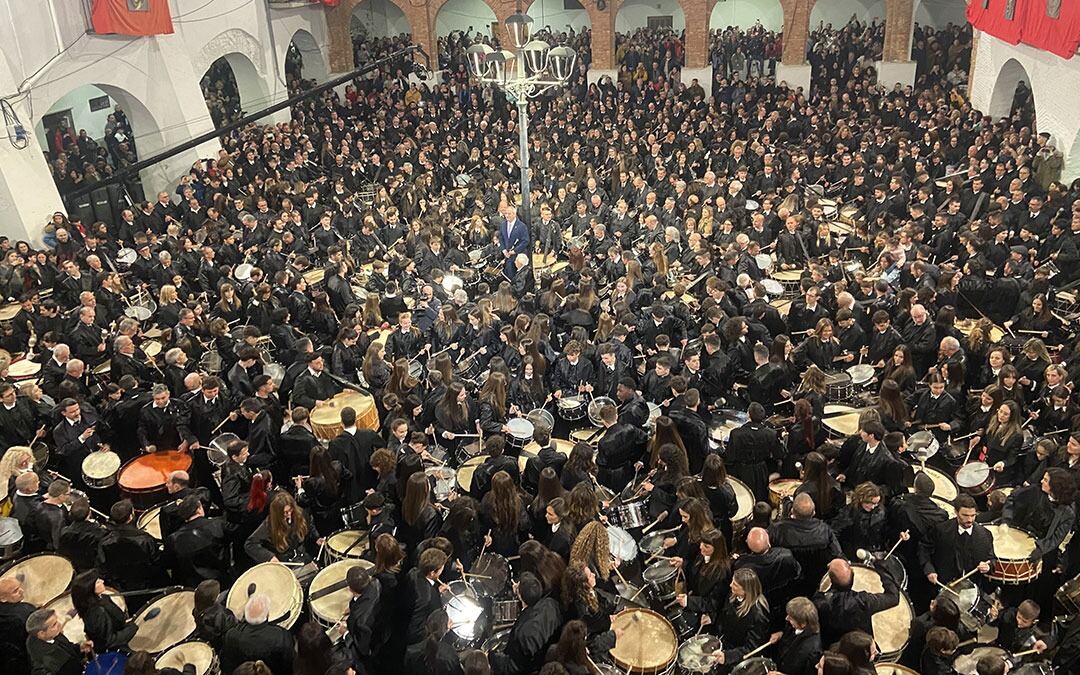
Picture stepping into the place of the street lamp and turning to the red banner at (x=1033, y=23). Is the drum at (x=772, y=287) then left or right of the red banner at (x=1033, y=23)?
right

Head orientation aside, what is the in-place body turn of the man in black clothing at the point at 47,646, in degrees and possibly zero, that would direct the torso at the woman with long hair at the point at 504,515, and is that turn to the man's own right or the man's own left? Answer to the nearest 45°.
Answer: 0° — they already face them

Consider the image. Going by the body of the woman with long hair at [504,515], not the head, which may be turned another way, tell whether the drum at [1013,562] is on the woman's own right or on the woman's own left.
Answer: on the woman's own right

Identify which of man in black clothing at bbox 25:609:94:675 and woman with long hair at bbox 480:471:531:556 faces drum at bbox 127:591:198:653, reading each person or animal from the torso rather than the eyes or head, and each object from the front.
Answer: the man in black clothing

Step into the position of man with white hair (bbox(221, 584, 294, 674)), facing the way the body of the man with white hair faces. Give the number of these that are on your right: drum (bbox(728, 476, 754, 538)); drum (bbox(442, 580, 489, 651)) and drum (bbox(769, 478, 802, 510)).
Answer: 3

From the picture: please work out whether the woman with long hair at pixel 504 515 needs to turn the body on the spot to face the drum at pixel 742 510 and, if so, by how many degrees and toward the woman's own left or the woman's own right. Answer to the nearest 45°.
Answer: approximately 90° to the woman's own right

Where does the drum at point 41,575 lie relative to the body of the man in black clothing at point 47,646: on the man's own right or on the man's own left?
on the man's own left

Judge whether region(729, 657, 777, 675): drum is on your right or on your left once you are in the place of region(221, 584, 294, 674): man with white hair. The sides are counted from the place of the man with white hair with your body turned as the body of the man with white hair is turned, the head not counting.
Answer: on your right

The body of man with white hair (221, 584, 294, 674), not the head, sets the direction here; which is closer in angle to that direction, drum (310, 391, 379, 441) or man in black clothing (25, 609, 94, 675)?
the drum

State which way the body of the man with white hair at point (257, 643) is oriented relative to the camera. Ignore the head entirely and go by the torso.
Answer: away from the camera

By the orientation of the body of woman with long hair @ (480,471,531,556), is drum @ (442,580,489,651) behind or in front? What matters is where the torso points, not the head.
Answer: behind

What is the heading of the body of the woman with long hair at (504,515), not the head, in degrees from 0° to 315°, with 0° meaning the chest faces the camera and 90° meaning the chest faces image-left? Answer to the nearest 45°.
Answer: approximately 180°
